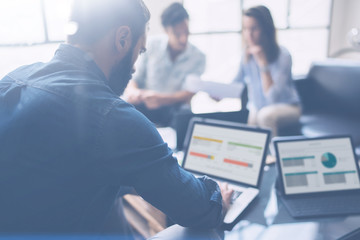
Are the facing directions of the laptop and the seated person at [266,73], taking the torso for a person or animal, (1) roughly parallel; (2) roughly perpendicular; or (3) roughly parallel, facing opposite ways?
roughly parallel

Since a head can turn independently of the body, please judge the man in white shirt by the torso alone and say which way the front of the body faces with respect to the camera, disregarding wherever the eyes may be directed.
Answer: toward the camera

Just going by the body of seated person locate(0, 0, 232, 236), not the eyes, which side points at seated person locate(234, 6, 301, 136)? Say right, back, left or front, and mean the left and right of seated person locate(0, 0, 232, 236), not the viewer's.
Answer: front

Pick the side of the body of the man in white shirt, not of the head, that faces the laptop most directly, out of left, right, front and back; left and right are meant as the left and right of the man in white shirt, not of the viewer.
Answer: front

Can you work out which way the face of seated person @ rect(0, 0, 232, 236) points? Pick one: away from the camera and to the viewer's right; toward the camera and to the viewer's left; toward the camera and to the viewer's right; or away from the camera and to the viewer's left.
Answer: away from the camera and to the viewer's right

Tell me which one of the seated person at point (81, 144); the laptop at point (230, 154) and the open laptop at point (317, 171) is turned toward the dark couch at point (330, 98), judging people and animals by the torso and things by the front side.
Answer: the seated person

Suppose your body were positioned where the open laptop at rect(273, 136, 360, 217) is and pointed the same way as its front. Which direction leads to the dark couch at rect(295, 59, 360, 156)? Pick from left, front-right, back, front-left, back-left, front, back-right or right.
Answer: back

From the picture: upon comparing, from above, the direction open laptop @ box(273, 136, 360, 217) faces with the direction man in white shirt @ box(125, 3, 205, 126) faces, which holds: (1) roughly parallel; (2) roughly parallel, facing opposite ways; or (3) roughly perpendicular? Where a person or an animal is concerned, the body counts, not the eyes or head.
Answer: roughly parallel

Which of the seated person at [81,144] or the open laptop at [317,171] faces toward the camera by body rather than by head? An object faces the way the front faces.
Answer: the open laptop

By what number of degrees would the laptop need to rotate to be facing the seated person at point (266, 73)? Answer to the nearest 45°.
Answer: approximately 135° to its right

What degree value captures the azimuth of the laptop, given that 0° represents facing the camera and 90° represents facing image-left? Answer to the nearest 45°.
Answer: approximately 45°

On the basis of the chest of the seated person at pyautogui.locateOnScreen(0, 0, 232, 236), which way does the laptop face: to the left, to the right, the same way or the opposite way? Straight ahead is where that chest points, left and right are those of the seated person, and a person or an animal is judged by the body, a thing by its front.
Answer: the opposite way

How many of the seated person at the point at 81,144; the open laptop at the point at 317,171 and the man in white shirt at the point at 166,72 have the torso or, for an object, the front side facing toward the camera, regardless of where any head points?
2

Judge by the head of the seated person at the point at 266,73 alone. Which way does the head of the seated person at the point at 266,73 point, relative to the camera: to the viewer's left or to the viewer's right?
to the viewer's left

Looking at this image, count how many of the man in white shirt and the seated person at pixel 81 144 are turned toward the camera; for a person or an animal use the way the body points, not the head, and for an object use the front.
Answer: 1
